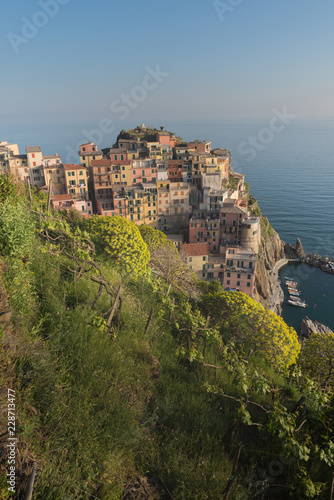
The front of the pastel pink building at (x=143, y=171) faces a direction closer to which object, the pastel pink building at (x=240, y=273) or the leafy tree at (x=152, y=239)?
the leafy tree

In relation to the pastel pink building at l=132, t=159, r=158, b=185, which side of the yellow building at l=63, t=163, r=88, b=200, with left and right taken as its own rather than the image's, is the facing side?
left

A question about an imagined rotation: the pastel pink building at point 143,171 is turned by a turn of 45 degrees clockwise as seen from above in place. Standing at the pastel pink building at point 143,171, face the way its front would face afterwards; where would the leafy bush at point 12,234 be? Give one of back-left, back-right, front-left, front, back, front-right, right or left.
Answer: front-left

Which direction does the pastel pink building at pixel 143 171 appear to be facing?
toward the camera

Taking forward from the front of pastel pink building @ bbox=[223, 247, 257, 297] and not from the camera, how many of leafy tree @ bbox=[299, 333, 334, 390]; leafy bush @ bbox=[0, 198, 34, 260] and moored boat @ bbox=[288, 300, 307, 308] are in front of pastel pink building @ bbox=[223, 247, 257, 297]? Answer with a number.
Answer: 2

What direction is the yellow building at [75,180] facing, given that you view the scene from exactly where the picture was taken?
facing the viewer

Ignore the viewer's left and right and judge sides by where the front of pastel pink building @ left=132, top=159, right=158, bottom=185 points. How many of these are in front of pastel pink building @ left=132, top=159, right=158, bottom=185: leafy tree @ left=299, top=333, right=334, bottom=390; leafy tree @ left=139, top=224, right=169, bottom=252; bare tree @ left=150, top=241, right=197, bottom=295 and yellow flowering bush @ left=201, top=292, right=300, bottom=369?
4

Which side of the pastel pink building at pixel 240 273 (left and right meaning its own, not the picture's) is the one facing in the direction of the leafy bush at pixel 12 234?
front

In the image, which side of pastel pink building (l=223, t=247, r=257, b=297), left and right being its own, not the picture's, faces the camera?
front

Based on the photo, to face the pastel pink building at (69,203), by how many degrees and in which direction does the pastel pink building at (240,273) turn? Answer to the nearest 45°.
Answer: approximately 90° to its right

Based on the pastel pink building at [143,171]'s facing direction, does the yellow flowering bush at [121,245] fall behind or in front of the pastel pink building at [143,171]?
in front

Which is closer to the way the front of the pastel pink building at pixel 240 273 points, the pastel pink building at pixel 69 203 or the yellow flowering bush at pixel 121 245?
the yellow flowering bush

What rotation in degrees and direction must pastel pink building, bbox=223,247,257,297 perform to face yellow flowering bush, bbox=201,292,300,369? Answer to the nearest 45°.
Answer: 0° — it already faces it

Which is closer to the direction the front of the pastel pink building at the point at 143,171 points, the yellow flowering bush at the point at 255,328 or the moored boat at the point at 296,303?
the yellow flowering bush

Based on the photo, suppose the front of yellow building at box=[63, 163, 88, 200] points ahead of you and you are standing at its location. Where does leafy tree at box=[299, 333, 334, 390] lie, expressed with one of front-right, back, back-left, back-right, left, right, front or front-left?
front
